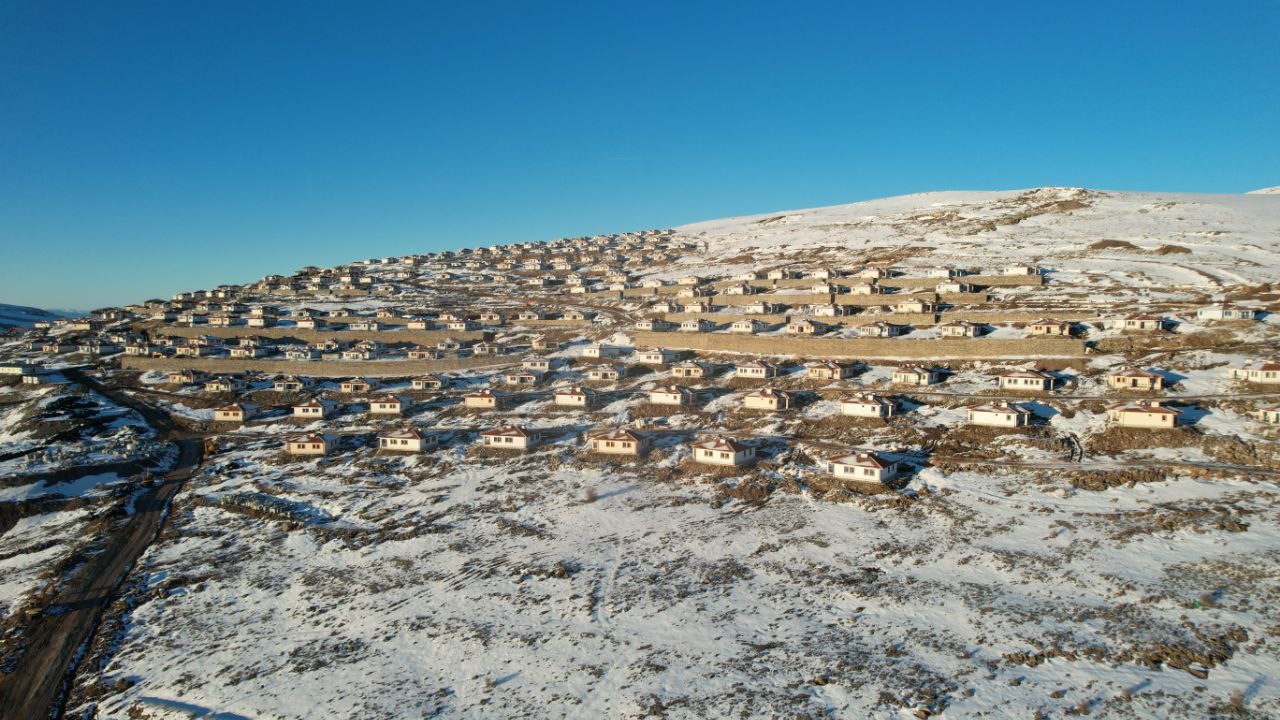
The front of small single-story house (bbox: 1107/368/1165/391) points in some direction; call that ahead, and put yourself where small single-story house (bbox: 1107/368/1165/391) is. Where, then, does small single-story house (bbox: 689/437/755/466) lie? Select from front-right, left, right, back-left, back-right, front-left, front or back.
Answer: front-right

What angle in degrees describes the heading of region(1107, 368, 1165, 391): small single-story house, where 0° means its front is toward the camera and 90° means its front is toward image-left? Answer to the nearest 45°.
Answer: approximately 0°

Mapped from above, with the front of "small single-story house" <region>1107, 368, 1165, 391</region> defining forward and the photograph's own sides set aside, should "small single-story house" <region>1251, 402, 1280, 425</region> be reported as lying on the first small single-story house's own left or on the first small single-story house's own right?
on the first small single-story house's own left

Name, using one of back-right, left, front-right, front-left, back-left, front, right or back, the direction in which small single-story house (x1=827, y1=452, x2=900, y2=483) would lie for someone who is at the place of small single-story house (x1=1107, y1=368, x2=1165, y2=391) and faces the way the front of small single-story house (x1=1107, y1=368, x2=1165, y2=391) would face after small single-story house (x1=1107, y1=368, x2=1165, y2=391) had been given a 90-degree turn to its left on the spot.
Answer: back-right

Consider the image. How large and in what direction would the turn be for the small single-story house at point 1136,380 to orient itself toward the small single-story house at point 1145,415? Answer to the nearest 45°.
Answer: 0° — it already faces it

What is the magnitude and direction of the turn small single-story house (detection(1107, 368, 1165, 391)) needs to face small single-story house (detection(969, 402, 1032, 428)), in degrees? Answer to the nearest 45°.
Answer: approximately 45° to its right
